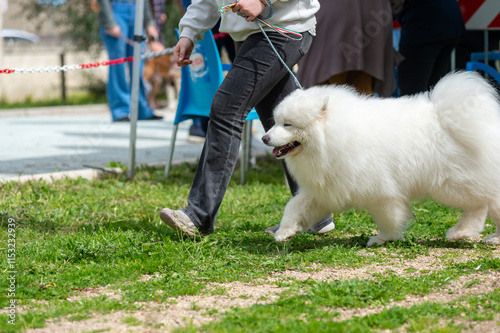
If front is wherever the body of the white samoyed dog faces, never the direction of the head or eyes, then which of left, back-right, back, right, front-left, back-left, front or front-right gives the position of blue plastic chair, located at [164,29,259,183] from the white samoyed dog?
front-right

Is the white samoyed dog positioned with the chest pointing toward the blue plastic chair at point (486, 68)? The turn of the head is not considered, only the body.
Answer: no

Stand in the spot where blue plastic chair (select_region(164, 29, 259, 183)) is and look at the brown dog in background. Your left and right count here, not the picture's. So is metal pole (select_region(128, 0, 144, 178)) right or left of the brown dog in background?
left

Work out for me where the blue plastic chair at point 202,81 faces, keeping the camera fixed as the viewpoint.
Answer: facing away from the viewer and to the right of the viewer

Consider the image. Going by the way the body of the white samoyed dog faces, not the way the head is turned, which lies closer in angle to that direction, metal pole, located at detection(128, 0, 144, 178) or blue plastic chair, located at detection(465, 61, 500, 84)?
the metal pole

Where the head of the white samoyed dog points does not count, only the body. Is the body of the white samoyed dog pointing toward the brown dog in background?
no

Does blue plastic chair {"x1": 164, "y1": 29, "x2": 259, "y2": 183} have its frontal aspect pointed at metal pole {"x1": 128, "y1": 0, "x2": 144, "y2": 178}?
no

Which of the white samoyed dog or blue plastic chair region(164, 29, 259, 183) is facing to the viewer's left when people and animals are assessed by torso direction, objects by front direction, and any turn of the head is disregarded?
the white samoyed dog

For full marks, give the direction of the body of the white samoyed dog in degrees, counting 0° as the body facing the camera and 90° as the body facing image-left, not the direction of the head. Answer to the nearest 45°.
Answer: approximately 90°

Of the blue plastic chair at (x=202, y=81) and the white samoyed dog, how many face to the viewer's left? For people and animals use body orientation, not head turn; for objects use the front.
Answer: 1

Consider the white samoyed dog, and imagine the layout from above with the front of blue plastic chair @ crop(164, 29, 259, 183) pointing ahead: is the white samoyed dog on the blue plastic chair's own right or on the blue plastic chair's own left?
on the blue plastic chair's own right
